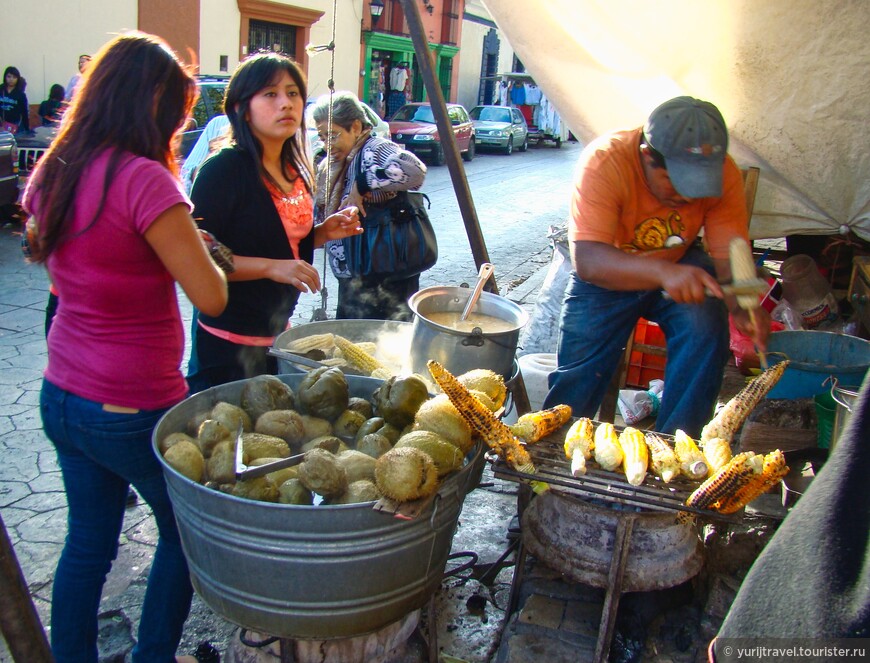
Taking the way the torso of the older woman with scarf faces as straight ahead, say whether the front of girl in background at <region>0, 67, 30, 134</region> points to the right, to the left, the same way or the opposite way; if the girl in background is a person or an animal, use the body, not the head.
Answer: the same way

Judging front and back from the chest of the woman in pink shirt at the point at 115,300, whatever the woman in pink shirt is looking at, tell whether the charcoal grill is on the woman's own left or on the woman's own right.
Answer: on the woman's own right

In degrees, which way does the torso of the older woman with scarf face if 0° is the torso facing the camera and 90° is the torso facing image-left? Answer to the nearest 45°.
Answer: approximately 45°

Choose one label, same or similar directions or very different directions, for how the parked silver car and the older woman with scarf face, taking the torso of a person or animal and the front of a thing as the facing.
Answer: same or similar directions

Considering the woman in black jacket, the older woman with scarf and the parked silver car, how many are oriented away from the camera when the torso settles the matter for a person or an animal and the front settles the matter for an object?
0

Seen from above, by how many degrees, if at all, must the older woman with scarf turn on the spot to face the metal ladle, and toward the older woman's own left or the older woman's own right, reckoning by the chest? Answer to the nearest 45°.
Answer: approximately 90° to the older woman's own left

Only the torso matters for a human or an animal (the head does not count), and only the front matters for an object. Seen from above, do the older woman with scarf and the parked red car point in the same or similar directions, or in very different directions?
same or similar directions

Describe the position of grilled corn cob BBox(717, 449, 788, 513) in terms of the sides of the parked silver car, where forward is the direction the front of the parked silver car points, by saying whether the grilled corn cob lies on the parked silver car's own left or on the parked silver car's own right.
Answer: on the parked silver car's own left

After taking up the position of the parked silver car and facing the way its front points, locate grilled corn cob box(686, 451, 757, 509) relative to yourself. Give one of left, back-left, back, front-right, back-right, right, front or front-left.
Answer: front-left

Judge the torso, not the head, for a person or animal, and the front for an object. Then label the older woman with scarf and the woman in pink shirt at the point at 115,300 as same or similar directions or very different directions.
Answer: very different directions

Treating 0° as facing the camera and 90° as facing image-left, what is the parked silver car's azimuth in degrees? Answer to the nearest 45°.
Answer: approximately 45°

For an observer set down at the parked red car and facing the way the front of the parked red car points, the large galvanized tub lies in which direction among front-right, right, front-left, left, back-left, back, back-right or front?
front-left

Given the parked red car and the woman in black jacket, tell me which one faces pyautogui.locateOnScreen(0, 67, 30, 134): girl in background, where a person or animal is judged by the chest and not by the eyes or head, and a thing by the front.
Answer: the parked red car

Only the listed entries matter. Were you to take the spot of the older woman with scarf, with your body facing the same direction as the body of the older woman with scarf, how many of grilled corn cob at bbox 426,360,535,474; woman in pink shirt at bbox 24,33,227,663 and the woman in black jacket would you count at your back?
0

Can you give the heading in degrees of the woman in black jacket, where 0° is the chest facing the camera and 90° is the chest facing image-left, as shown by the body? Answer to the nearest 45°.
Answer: approximately 315°

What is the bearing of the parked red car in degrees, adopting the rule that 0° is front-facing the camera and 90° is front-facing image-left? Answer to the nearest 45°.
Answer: approximately 45°

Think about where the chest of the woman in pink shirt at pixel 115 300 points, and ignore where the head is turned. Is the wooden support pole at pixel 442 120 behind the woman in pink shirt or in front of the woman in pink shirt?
in front

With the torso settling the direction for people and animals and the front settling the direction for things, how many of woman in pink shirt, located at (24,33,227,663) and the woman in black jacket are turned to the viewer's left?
0
